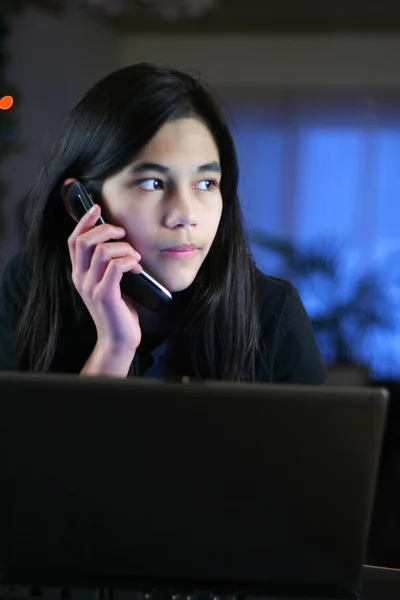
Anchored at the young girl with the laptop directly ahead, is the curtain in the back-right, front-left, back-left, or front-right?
back-left

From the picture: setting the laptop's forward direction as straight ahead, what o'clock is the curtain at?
The curtain is roughly at 12 o'clock from the laptop.

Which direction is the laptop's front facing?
away from the camera

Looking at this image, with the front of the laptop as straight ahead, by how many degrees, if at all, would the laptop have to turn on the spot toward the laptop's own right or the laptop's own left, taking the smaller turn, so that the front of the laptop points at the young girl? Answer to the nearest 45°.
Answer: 0° — it already faces them
